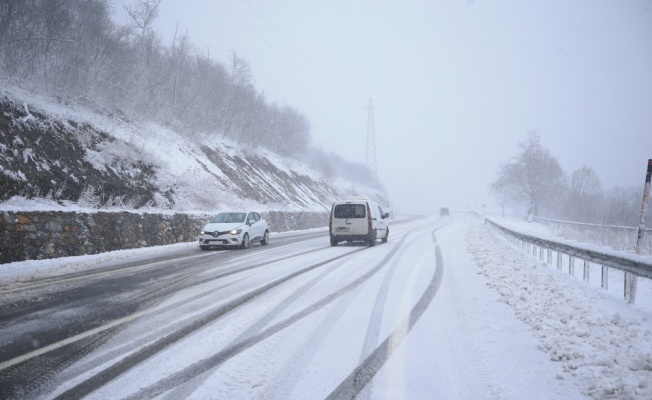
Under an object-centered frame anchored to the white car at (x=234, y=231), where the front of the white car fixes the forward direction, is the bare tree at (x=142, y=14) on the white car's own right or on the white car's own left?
on the white car's own right

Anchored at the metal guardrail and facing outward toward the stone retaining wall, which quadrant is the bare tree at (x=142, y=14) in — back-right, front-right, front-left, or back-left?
front-right

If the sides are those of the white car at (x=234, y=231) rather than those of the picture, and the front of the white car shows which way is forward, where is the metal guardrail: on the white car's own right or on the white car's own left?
on the white car's own left

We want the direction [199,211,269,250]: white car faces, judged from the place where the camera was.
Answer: facing the viewer and to the left of the viewer
